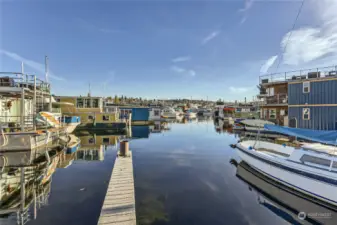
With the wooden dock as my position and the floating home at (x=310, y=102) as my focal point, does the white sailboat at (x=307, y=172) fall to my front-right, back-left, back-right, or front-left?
front-right

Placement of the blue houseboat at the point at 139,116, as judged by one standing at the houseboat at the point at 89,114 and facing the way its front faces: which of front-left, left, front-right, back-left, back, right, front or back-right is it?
front-left

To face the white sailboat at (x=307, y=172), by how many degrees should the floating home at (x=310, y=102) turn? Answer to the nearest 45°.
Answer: approximately 90° to its left

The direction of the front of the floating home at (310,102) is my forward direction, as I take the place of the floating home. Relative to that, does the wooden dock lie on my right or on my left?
on my left

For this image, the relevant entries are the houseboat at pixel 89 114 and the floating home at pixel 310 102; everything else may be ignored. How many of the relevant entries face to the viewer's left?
1

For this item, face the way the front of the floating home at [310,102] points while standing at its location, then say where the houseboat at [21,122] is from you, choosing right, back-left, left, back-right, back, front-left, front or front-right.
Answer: front-left

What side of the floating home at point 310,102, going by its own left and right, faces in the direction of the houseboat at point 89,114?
front

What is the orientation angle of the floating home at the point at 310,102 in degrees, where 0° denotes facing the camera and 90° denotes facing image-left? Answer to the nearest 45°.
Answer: approximately 90°

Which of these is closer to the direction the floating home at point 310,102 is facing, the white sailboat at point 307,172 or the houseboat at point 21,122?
the houseboat

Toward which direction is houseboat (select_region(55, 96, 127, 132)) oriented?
to the viewer's right

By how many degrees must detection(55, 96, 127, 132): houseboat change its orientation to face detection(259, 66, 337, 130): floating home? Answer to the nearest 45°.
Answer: approximately 45° to its right

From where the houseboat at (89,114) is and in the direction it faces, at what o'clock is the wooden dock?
The wooden dock is roughly at 3 o'clock from the houseboat.

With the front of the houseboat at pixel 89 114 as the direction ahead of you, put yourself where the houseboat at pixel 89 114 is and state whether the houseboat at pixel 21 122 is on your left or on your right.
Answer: on your right
